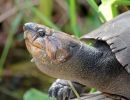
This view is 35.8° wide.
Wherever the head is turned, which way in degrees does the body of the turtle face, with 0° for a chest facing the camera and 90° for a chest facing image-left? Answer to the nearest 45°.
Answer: approximately 90°
